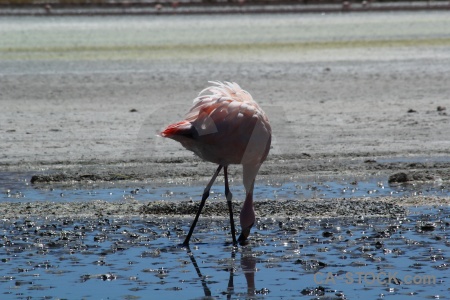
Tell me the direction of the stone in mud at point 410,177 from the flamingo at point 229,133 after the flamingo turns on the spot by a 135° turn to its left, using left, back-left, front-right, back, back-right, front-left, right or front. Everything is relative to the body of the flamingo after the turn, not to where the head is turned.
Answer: right

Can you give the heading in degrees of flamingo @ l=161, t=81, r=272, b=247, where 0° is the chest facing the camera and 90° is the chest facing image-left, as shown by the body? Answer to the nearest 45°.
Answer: approximately 270°
